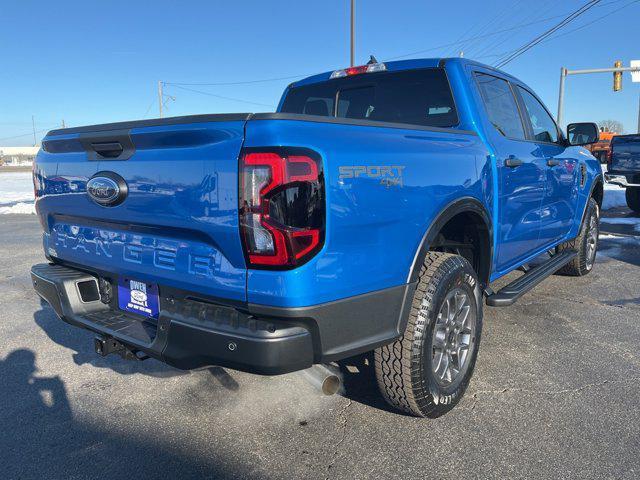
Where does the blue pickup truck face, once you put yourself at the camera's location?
facing away from the viewer and to the right of the viewer
